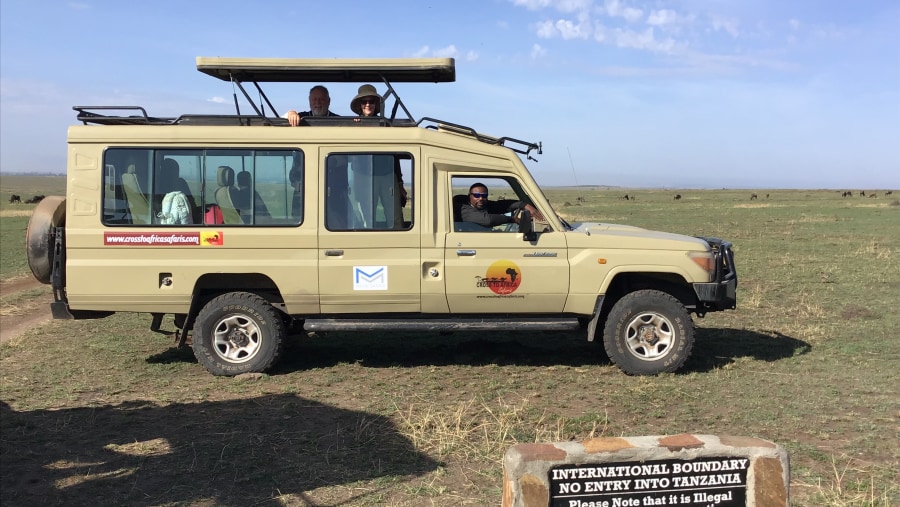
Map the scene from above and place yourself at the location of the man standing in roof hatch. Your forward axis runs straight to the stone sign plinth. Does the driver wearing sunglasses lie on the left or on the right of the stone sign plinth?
left

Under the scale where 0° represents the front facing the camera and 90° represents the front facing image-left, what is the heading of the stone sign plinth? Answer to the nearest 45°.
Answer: approximately 0°

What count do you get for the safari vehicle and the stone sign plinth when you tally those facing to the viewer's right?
1

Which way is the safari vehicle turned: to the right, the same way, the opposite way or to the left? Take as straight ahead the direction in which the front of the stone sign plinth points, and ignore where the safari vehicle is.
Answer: to the left

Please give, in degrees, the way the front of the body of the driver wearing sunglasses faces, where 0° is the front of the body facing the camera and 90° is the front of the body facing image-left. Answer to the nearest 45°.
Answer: approximately 315°

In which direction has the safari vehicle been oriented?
to the viewer's right
